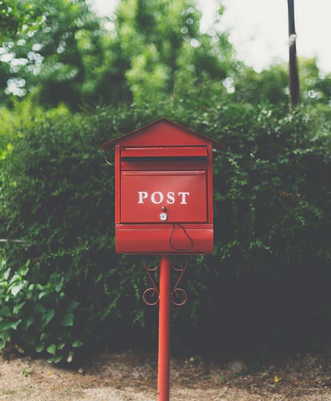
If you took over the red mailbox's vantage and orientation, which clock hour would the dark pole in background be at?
The dark pole in background is roughly at 7 o'clock from the red mailbox.

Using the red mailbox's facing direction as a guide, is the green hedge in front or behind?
behind

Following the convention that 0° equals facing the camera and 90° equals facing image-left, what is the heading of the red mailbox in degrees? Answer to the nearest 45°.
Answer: approximately 0°
